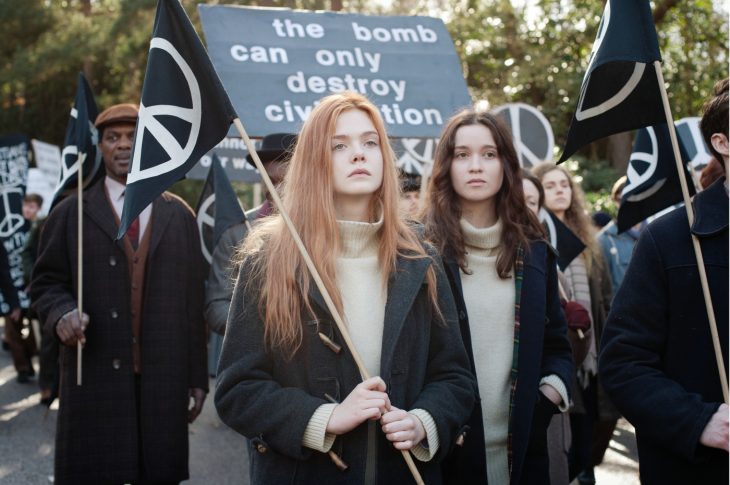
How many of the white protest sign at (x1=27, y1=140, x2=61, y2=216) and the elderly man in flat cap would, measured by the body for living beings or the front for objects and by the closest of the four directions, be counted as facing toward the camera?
2

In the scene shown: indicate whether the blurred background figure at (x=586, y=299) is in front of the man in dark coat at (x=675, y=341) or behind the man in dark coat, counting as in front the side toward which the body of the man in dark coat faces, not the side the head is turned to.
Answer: behind

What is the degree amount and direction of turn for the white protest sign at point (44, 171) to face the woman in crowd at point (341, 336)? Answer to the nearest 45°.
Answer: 0° — it already faces them

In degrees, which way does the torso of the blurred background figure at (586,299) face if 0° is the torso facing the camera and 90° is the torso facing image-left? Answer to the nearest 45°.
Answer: approximately 0°

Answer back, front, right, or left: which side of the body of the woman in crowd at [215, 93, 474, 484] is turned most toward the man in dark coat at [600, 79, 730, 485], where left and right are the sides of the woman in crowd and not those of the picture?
left

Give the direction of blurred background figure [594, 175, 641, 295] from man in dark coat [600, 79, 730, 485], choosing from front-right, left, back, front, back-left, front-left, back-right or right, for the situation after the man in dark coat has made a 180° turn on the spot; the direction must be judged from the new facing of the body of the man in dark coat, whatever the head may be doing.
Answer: front-right

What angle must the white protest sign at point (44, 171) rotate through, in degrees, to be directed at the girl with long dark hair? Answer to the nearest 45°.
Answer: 0° — it already faces them

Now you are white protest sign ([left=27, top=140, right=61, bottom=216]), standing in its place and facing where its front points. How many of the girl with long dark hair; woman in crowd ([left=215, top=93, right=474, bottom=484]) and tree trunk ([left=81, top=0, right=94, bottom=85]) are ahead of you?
2

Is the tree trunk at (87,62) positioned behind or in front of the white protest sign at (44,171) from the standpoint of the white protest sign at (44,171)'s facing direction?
behind

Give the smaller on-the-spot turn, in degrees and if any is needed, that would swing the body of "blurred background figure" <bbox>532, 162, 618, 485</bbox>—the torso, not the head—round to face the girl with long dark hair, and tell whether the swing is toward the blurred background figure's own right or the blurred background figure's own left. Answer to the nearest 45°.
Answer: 0° — they already face them

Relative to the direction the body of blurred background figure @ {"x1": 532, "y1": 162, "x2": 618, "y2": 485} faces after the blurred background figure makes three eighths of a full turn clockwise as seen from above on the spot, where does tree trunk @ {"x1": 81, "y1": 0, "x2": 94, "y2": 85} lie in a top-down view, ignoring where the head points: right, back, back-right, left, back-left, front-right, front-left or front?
front

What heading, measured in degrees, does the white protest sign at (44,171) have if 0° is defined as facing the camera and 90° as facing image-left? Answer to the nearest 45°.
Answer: approximately 0°

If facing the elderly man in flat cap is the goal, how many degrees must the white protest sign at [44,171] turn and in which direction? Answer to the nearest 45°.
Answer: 0° — it already faces them

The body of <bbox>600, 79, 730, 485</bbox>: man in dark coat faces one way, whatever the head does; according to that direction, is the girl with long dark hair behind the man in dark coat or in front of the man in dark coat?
behind
